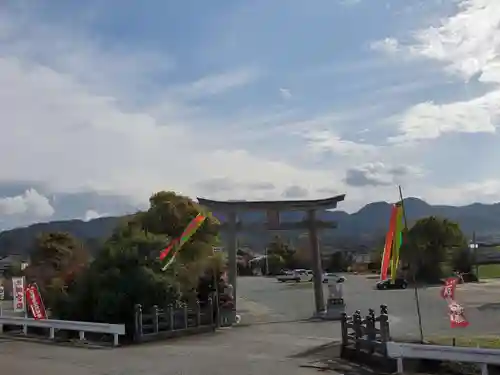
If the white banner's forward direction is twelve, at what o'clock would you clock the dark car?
The dark car is roughly at 8 o'clock from the white banner.

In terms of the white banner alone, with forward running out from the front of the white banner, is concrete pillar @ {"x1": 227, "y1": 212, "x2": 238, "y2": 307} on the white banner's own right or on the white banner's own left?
on the white banner's own left

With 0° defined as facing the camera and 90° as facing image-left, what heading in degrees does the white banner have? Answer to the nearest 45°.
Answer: approximately 0°

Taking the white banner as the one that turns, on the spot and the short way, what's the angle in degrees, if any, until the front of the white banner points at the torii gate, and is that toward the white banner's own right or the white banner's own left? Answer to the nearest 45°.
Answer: approximately 90° to the white banner's own left

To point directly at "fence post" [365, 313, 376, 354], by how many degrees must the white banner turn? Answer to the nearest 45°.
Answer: approximately 45° to its left

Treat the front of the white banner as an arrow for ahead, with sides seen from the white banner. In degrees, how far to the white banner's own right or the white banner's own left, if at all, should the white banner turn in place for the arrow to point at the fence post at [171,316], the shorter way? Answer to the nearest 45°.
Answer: approximately 45° to the white banner's own left

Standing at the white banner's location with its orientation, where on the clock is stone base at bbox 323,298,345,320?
The stone base is roughly at 9 o'clock from the white banner.
